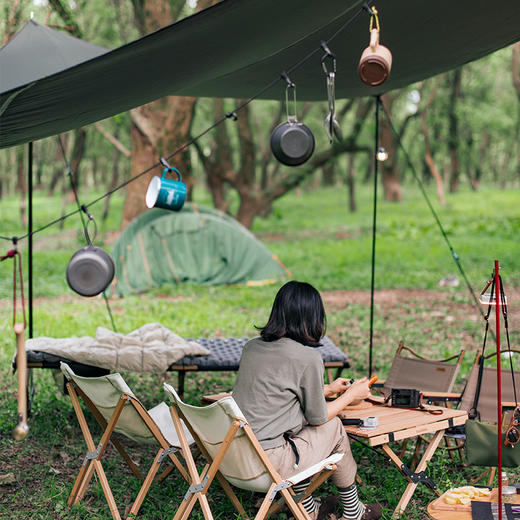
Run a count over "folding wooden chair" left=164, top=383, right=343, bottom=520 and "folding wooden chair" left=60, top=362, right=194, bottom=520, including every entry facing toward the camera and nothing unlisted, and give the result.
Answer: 0

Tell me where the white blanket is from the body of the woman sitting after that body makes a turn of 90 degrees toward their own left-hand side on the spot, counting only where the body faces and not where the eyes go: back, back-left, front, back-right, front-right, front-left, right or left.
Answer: front

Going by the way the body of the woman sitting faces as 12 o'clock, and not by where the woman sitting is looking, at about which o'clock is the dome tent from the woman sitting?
The dome tent is roughly at 10 o'clock from the woman sitting.

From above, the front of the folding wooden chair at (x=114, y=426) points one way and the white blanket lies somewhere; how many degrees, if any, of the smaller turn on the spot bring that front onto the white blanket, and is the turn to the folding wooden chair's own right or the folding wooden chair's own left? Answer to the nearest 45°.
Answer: approximately 45° to the folding wooden chair's own left

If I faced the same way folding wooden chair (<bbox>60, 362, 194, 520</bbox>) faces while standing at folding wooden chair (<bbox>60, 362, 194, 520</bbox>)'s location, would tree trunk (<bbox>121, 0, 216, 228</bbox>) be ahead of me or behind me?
ahead

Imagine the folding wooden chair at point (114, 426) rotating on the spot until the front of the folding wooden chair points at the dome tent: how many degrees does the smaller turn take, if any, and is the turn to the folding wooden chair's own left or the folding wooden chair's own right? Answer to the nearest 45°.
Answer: approximately 45° to the folding wooden chair's own left

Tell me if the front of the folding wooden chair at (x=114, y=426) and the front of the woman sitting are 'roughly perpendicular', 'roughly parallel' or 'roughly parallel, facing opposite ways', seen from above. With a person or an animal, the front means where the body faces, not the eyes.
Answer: roughly parallel

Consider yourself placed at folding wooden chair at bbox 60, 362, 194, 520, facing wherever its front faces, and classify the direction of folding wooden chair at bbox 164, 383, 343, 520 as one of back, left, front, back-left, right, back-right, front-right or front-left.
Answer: right

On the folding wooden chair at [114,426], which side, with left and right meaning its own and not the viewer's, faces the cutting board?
right

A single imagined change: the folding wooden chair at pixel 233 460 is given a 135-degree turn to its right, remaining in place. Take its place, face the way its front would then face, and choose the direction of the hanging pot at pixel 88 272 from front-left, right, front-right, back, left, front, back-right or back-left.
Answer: back-right

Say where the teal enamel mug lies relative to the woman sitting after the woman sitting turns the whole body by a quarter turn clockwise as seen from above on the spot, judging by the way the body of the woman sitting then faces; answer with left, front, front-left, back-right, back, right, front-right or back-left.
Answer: back

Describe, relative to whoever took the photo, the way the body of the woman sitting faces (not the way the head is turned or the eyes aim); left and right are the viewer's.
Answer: facing away from the viewer and to the right of the viewer

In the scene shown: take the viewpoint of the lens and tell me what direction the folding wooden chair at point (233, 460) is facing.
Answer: facing away from the viewer and to the right of the viewer

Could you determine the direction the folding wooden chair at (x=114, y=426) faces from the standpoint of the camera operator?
facing away from the viewer and to the right of the viewer
